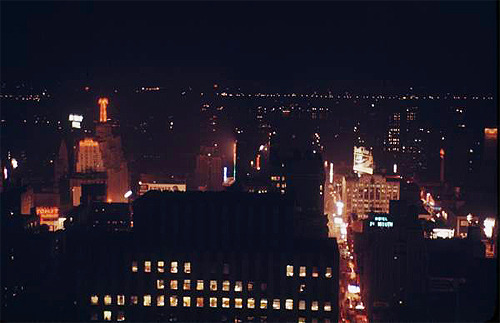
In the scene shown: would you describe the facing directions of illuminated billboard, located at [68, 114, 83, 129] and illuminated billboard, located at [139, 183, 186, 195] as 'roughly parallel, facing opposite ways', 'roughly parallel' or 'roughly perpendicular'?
roughly parallel

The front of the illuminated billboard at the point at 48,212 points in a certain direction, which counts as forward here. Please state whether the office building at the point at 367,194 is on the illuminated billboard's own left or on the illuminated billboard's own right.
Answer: on the illuminated billboard's own left

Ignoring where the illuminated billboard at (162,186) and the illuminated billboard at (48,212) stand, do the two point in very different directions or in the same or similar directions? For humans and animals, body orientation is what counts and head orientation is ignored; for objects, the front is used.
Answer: same or similar directions

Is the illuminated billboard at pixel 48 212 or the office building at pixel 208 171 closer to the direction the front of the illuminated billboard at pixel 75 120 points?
the illuminated billboard

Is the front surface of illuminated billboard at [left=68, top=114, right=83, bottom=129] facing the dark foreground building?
yes

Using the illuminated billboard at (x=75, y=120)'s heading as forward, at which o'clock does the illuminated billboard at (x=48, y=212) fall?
the illuminated billboard at (x=48, y=212) is roughly at 12 o'clock from the illuminated billboard at (x=75, y=120).

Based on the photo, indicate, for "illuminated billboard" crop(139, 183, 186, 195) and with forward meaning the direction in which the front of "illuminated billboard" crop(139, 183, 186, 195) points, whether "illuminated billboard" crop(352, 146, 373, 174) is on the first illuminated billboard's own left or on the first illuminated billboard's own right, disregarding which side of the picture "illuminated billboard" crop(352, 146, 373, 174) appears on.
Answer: on the first illuminated billboard's own left

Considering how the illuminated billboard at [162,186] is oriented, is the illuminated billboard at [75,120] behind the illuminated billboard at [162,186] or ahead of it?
behind

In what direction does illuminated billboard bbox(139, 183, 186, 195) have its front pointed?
toward the camera

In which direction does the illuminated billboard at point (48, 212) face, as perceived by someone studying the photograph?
facing the viewer

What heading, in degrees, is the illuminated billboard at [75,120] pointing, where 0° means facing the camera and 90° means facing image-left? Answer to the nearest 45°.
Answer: approximately 0°

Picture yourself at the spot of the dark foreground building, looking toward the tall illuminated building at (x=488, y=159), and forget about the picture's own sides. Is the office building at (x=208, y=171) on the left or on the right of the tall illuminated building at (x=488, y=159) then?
left

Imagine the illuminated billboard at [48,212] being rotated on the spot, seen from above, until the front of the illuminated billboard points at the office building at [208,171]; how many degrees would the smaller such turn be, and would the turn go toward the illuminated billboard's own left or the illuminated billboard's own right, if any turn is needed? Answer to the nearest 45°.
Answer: approximately 135° to the illuminated billboard's own left

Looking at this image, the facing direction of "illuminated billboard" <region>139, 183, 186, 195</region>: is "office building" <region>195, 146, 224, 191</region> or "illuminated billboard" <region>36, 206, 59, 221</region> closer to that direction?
the illuminated billboard

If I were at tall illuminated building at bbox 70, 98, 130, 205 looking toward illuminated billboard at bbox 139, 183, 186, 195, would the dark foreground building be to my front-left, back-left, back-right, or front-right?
front-right

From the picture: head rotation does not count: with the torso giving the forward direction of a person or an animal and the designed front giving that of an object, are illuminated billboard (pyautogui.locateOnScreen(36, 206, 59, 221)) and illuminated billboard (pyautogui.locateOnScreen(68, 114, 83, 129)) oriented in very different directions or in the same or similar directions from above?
same or similar directions

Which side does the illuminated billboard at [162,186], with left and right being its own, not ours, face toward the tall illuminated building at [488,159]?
left

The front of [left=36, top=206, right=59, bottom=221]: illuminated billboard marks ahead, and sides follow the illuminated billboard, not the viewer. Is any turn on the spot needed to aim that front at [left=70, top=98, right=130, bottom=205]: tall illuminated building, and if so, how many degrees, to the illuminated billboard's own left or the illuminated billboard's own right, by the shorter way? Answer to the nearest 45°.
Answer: approximately 180°
